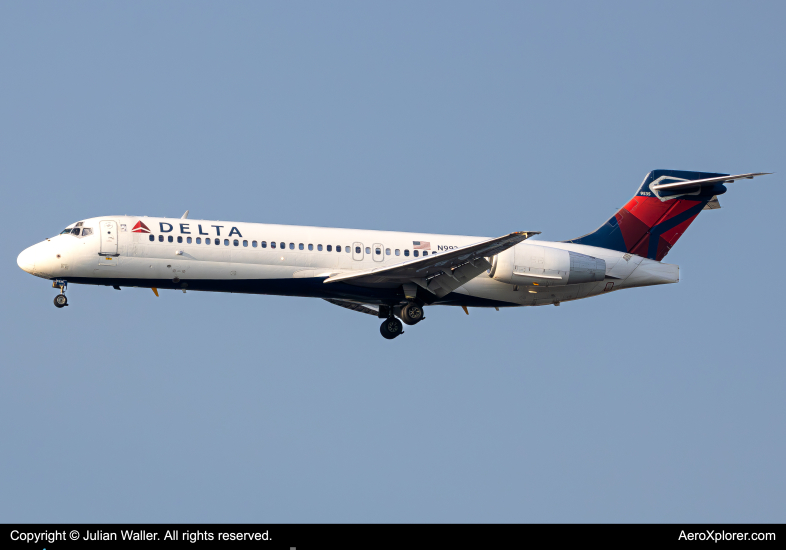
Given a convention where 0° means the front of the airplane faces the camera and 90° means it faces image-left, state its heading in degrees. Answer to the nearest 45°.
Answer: approximately 90°
